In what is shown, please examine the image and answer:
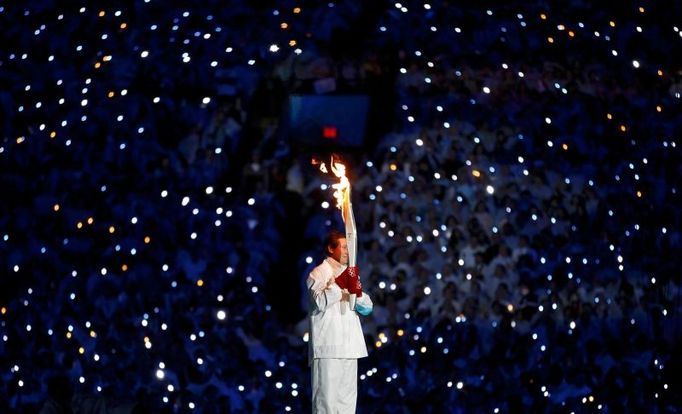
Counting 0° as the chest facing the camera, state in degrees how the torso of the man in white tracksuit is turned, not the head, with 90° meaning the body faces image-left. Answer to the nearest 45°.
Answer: approximately 315°
